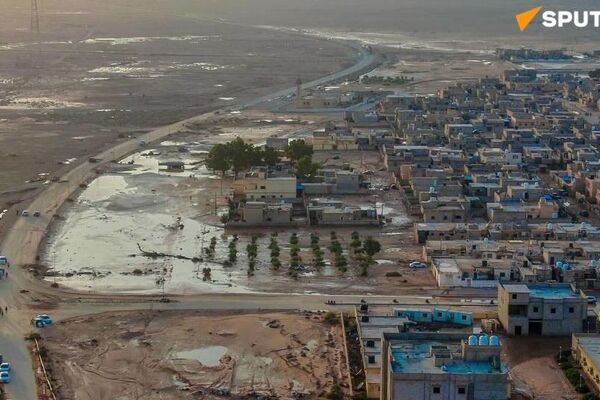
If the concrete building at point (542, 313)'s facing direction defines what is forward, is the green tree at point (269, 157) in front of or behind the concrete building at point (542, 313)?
behind

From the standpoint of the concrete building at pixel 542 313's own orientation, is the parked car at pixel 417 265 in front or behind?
behind

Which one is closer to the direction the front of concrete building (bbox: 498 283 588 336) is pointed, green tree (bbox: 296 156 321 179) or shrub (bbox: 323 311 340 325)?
the shrub

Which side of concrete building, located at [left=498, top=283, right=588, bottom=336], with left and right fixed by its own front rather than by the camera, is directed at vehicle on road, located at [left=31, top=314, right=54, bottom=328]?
right

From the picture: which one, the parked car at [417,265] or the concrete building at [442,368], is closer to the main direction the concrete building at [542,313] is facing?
the concrete building

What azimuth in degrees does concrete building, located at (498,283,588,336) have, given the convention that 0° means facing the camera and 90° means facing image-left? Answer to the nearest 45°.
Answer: approximately 0°

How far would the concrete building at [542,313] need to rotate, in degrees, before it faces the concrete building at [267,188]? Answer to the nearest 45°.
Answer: approximately 135° to its right

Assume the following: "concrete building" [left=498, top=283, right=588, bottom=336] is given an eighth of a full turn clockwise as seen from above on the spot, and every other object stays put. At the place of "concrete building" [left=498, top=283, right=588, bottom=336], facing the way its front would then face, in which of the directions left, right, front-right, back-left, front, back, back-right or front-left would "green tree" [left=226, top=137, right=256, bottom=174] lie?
right

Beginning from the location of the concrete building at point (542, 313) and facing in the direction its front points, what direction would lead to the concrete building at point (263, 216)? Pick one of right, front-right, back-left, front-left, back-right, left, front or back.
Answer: back-right

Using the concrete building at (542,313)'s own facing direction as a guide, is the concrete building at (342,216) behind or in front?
behind

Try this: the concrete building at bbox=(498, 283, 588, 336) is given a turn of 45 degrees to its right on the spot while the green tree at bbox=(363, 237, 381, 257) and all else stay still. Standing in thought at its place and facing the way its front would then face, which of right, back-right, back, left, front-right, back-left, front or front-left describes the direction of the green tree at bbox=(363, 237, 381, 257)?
right

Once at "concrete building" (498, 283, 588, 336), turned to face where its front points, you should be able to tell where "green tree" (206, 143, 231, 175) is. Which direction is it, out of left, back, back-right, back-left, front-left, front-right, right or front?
back-right
